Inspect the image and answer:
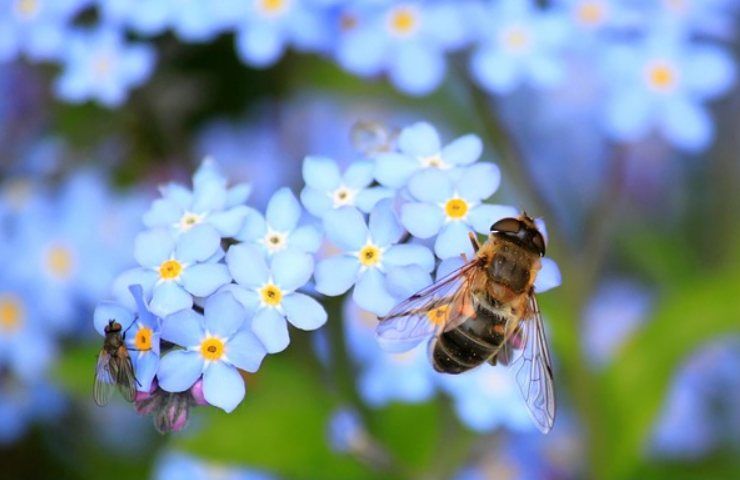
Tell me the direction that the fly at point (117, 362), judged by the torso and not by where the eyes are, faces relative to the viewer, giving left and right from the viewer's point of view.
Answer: facing away from the viewer

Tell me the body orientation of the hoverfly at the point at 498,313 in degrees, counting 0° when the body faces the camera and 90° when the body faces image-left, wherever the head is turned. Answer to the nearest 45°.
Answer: approximately 225°

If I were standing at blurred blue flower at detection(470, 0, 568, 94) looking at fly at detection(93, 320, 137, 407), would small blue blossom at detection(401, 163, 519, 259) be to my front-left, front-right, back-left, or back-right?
front-left

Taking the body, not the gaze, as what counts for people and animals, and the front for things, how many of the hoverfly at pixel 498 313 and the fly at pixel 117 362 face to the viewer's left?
0

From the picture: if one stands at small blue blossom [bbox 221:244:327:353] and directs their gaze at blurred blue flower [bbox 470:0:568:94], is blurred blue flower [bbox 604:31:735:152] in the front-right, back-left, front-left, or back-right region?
front-right
